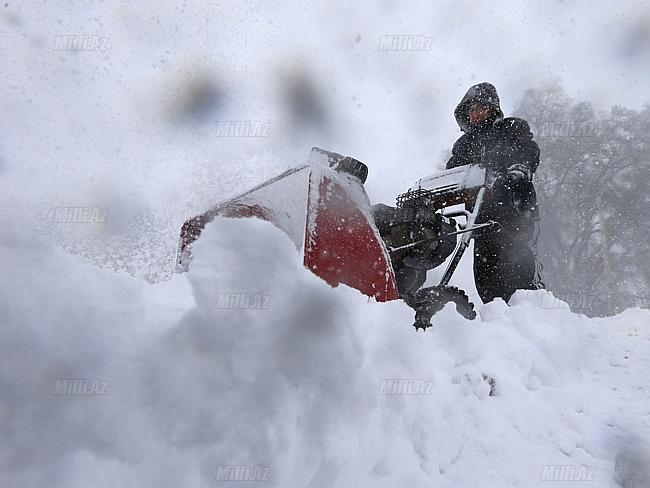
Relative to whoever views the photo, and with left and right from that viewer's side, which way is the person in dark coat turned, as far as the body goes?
facing the viewer and to the left of the viewer

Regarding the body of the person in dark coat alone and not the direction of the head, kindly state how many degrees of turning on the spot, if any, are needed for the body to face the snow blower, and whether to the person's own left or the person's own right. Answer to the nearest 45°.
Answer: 0° — they already face it

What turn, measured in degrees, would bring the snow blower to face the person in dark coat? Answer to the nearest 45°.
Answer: approximately 180°

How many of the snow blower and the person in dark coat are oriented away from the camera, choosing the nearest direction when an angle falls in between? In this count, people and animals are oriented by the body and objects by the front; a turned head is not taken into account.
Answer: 0

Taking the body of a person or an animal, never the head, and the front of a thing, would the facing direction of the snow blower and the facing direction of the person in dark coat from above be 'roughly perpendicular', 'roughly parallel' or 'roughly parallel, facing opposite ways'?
roughly parallel
